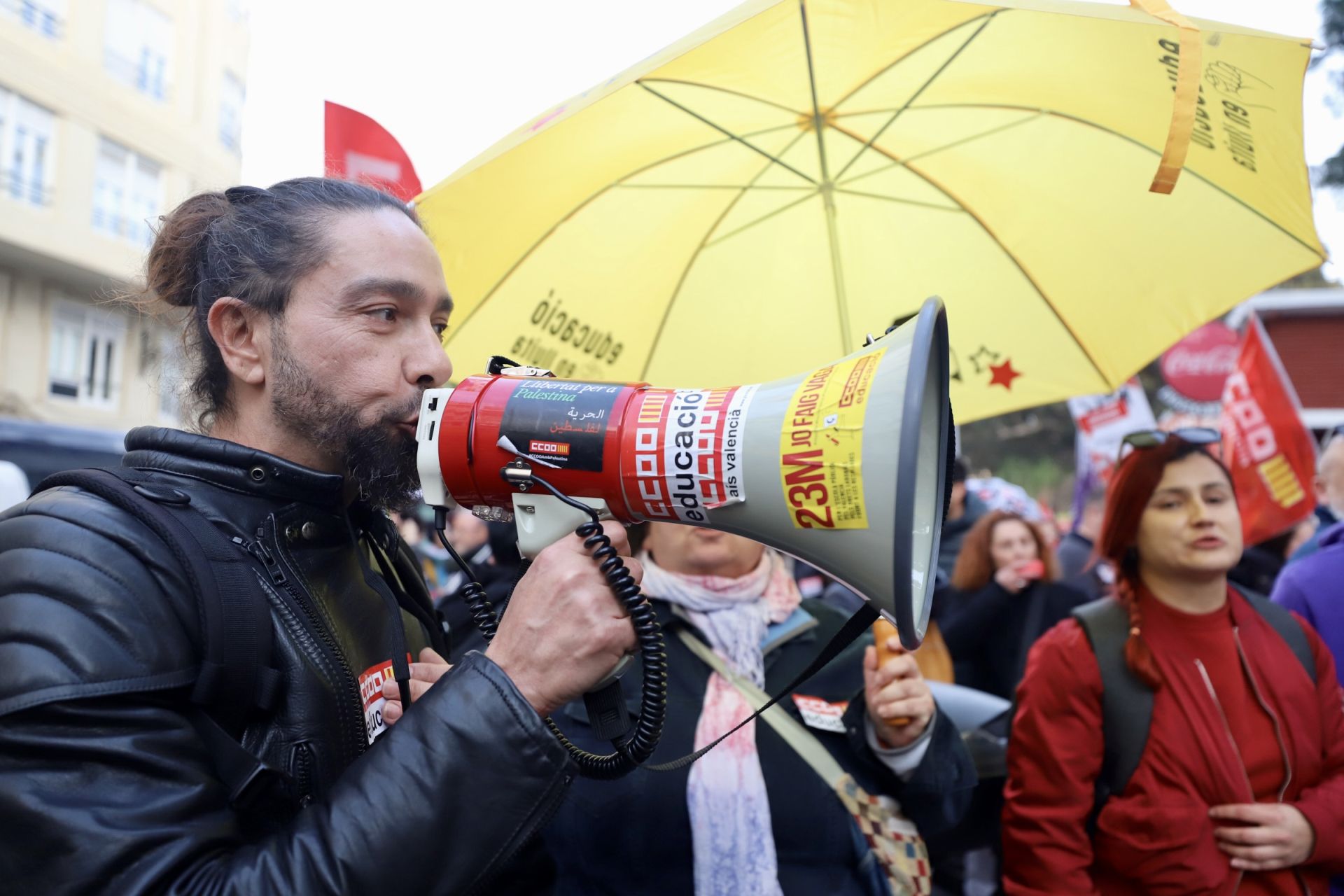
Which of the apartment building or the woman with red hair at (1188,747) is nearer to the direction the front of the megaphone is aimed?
the woman with red hair

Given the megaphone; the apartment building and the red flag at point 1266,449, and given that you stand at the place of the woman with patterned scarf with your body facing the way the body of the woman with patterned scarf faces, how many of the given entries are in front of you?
1

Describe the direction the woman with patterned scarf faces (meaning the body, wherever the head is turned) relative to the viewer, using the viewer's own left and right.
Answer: facing the viewer

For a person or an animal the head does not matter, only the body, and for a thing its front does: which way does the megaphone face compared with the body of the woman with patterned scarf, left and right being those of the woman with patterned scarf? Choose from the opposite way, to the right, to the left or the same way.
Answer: to the left

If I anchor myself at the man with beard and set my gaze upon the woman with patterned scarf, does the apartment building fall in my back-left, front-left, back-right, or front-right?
front-left

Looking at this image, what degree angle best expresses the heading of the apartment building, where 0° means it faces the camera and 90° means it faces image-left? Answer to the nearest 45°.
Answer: approximately 315°

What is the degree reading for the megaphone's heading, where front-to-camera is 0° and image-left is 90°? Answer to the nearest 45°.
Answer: approximately 270°

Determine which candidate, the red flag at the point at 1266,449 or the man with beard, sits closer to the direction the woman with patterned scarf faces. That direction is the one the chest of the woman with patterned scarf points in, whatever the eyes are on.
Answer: the man with beard

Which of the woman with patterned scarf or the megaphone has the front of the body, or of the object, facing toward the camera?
the woman with patterned scarf

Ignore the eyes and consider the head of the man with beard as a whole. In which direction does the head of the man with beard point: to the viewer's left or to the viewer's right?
to the viewer's right

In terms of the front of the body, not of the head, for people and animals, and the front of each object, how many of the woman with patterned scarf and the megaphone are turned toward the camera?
1

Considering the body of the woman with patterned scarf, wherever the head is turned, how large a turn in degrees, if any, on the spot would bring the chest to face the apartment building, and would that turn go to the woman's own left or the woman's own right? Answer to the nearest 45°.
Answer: approximately 135° to the woman's own right

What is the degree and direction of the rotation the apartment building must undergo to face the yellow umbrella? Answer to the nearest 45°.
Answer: approximately 45° to its right

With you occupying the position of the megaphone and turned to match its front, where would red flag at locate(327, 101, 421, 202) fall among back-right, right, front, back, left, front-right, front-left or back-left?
back-left

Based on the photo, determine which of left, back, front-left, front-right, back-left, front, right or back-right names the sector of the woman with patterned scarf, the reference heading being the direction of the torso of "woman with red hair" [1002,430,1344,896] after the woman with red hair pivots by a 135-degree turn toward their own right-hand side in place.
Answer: front-left

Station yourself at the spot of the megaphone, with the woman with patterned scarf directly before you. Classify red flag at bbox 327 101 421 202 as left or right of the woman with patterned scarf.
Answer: left

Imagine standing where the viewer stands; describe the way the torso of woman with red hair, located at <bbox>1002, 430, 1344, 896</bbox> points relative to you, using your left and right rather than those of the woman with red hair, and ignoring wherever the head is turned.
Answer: facing the viewer and to the right of the viewer

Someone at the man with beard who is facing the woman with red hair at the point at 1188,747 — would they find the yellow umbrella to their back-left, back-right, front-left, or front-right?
front-left

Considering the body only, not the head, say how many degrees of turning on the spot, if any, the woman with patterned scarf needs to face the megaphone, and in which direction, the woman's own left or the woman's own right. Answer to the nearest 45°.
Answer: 0° — they already face it

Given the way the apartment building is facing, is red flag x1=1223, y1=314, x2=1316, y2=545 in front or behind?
in front
